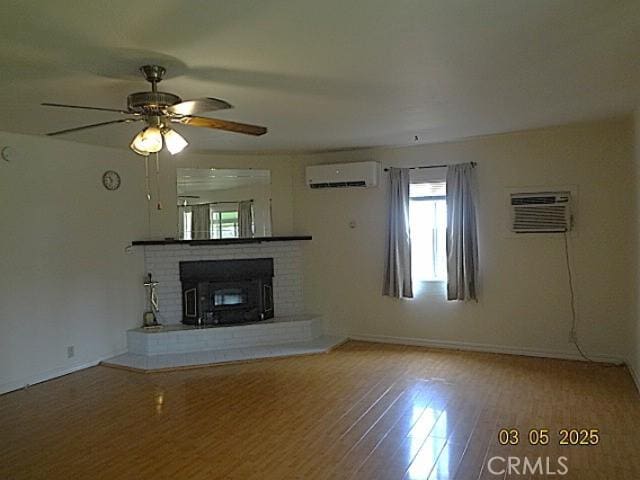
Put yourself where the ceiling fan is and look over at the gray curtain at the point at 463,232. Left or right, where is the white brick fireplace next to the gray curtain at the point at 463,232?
left

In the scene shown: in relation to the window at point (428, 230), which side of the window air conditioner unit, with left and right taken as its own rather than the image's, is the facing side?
right

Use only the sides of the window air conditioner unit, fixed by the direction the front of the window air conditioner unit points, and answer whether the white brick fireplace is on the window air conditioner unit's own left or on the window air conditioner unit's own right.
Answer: on the window air conditioner unit's own right

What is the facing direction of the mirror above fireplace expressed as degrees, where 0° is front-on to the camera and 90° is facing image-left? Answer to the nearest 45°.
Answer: approximately 0°

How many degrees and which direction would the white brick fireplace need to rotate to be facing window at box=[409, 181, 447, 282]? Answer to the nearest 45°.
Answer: approximately 90° to its left

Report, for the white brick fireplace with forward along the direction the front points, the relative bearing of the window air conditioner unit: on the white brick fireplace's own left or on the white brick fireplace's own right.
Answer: on the white brick fireplace's own left

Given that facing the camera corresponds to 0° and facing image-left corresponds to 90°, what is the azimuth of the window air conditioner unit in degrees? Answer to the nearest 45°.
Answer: approximately 0°

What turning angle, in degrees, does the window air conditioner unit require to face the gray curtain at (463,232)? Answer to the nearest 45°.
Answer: approximately 90° to its right

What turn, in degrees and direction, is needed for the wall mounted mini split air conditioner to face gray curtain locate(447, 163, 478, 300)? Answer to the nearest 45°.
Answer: approximately 135° to its left

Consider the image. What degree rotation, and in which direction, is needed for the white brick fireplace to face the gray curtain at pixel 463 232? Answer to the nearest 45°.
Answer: approximately 45° to its left

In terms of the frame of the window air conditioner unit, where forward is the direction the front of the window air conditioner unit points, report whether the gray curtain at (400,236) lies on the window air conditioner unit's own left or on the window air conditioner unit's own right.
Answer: on the window air conditioner unit's own right
